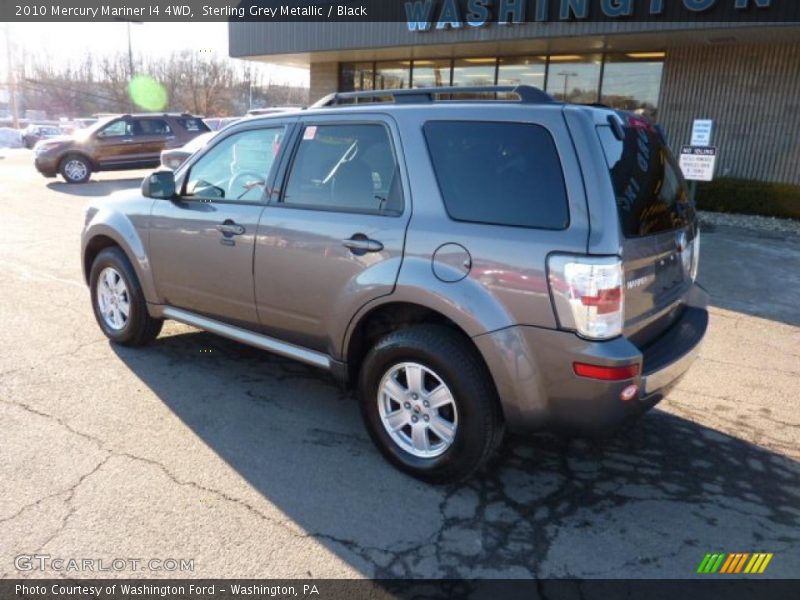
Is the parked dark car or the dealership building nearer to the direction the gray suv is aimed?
the parked dark car

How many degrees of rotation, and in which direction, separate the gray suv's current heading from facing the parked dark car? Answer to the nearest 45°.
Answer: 0° — it already faces it

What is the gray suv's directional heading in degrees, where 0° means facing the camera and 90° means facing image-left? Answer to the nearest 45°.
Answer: approximately 135°

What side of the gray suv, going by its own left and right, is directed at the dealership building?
right
